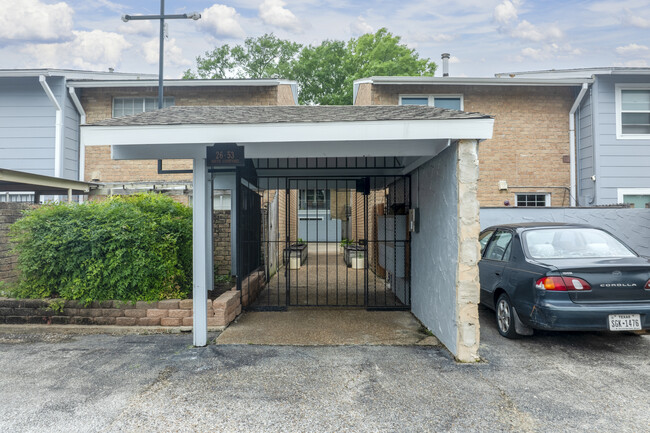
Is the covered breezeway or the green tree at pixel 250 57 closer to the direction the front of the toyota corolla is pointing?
the green tree

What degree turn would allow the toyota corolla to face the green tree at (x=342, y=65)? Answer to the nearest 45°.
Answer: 0° — it already faces it

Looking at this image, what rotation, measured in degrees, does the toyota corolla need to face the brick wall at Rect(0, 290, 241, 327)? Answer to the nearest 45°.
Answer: approximately 45° to its left

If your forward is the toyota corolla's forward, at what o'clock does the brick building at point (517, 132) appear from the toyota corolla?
The brick building is roughly at 1 o'clock from the toyota corolla.

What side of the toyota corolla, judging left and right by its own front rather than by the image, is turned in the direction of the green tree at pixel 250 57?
front

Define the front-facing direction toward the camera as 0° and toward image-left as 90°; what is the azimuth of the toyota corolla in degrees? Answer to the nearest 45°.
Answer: approximately 135°
